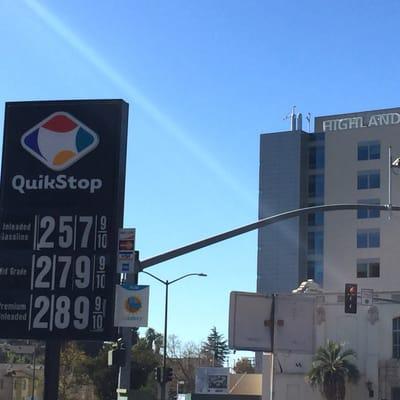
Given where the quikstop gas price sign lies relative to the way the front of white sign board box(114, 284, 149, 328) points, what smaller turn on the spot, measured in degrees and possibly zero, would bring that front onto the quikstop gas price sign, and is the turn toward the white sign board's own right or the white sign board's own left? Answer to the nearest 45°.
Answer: approximately 45° to the white sign board's own right

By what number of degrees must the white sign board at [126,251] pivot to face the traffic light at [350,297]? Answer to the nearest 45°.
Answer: approximately 135° to its left

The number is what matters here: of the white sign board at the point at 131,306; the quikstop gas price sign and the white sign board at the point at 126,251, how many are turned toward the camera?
3

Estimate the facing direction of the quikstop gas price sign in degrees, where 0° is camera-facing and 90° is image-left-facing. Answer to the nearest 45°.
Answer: approximately 0°

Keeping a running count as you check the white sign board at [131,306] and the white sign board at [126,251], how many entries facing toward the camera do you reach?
2

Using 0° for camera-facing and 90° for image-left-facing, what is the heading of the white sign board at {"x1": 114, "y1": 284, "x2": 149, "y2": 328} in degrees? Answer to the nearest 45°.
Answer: approximately 0°

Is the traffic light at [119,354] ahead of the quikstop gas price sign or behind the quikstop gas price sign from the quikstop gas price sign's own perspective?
behind

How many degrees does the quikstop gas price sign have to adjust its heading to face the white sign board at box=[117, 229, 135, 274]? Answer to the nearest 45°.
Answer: approximately 135° to its left
